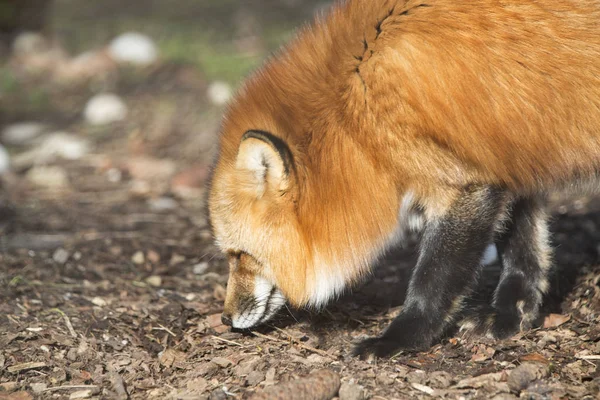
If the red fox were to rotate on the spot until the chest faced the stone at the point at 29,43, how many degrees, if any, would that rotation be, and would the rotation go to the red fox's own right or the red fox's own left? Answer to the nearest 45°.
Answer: approximately 45° to the red fox's own right

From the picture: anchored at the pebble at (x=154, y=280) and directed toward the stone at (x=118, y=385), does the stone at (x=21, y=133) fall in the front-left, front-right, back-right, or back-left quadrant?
back-right

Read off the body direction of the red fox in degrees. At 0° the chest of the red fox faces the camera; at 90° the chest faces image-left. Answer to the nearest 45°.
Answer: approximately 90°

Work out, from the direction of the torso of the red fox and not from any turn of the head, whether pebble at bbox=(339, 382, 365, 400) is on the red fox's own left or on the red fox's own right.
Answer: on the red fox's own left

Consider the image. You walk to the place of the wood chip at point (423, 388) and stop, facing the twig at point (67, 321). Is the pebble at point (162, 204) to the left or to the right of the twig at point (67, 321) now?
right

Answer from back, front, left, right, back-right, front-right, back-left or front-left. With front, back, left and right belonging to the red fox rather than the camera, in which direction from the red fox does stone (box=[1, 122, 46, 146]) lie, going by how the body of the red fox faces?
front-right
